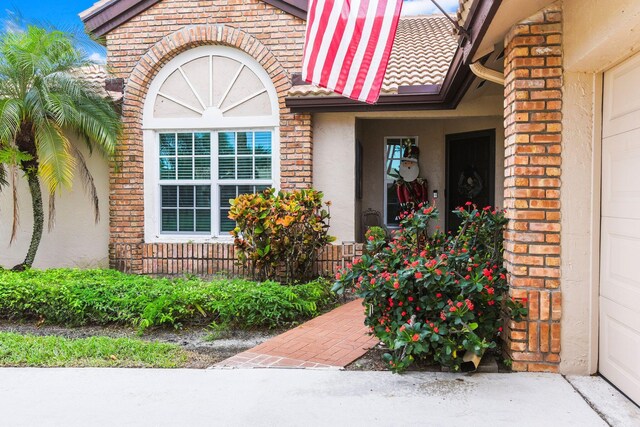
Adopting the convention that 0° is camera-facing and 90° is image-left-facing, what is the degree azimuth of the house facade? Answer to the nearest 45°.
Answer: approximately 0°

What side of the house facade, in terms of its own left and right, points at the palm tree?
right
